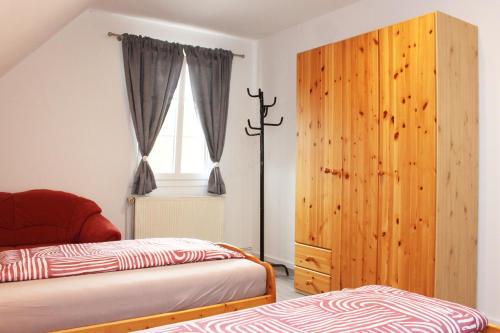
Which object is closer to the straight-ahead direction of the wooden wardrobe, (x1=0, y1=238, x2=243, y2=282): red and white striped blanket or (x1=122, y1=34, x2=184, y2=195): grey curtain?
the red and white striped blanket

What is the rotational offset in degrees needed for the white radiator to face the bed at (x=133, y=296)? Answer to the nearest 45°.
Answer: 0° — it already faces it

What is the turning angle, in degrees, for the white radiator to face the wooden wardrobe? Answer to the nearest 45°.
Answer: approximately 45° to its left

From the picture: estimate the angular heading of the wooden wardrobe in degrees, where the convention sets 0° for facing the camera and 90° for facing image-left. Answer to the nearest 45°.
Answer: approximately 45°

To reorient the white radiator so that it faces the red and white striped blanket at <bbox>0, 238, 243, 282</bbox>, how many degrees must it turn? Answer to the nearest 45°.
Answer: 0° — it already faces it

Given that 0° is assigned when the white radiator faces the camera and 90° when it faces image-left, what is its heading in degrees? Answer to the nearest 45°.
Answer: approximately 0°

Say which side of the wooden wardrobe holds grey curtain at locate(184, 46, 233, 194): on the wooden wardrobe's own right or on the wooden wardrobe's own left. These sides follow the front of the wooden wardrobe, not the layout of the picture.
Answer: on the wooden wardrobe's own right

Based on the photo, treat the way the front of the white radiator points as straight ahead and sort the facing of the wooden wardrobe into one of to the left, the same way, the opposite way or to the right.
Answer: to the right
